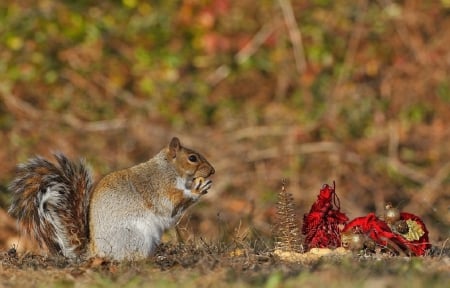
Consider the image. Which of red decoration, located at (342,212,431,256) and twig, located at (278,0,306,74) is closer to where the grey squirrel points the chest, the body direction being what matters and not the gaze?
the red decoration

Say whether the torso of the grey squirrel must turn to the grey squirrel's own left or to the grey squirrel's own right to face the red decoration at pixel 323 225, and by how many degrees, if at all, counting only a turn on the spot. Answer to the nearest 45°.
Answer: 0° — it already faces it

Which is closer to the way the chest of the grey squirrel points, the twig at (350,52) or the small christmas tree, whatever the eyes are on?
the small christmas tree

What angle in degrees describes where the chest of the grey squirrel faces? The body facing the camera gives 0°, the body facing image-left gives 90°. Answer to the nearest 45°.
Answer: approximately 270°

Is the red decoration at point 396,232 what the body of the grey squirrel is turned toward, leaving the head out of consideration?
yes

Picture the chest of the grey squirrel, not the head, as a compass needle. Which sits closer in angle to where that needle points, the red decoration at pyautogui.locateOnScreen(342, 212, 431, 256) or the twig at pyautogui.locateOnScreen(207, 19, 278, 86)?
the red decoration
